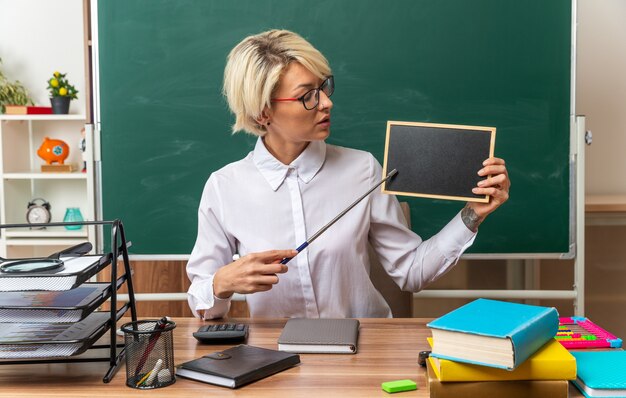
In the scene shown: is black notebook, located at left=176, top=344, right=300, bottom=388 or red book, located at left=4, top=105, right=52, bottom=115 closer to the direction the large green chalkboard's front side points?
the black notebook

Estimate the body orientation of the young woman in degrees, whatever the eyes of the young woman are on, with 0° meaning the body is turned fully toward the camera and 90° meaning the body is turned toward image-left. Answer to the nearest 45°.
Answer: approximately 0°

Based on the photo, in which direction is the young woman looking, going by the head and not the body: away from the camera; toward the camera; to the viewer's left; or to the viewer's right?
to the viewer's right

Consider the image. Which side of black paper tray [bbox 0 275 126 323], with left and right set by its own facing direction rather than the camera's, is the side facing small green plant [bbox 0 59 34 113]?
back

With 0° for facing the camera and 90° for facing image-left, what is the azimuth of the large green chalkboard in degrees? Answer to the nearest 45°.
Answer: approximately 0°

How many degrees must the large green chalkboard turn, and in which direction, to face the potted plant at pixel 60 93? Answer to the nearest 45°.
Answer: approximately 135° to its right
